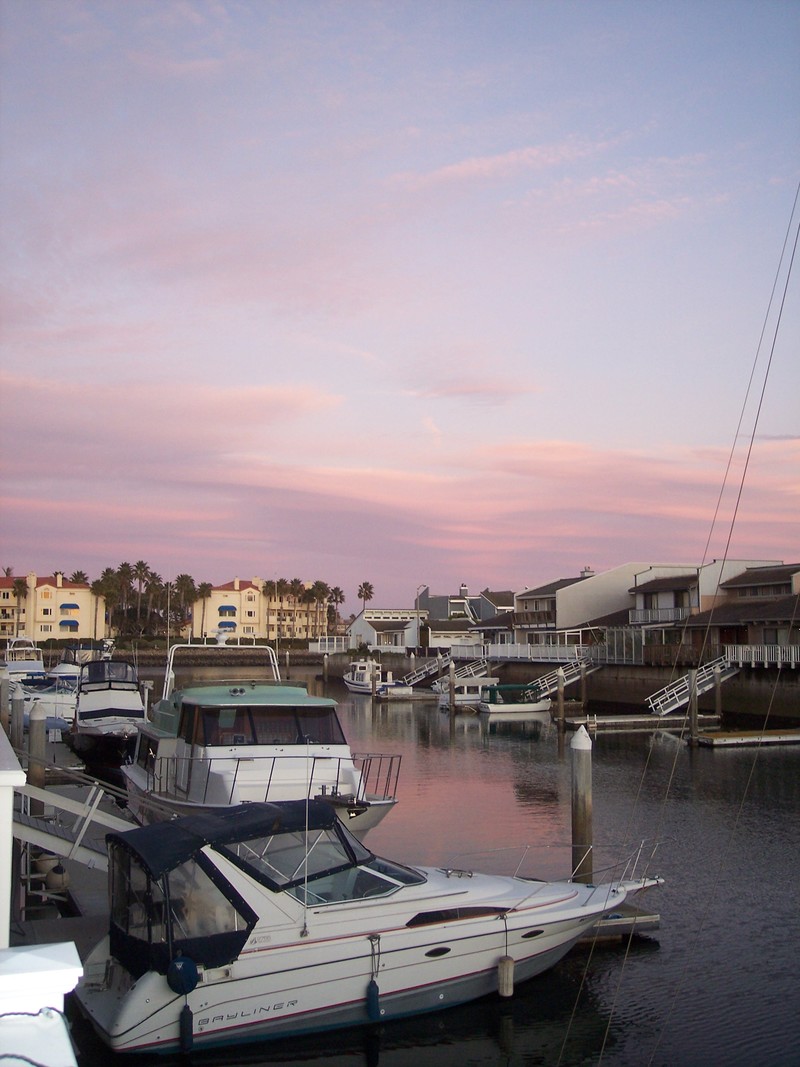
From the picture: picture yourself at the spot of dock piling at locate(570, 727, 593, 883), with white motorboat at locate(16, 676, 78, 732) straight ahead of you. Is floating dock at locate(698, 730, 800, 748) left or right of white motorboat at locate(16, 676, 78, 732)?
right

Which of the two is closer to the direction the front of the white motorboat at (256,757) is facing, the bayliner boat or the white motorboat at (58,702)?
the bayliner boat

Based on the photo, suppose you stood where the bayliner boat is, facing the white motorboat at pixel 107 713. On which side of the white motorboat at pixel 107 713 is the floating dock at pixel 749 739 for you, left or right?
right

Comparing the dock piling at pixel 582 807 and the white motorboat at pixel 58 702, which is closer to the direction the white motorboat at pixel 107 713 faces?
the dock piling

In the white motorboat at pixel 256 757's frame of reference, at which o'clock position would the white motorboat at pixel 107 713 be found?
the white motorboat at pixel 107 713 is roughly at 7 o'clock from the white motorboat at pixel 256 757.

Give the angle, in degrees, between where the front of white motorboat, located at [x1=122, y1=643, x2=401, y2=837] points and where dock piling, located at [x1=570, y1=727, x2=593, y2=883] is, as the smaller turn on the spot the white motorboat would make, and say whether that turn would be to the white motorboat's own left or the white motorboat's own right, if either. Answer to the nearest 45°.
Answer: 0° — it already faces it

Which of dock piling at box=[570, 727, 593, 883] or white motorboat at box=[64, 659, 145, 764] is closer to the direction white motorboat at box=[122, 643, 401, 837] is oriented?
the dock piling
